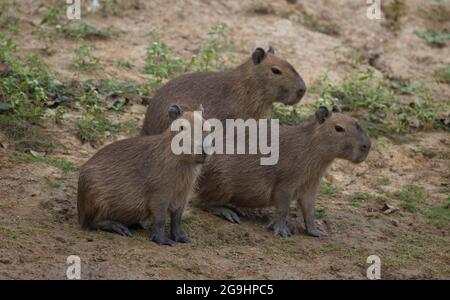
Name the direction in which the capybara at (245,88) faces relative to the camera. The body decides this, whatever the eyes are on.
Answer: to the viewer's right

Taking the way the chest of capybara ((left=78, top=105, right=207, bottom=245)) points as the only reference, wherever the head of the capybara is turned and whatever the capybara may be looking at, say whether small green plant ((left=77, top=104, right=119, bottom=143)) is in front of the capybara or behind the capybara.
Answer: behind

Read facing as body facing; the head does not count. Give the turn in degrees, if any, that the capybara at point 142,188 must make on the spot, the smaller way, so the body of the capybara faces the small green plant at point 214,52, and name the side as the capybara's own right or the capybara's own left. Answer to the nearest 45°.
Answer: approximately 135° to the capybara's own left

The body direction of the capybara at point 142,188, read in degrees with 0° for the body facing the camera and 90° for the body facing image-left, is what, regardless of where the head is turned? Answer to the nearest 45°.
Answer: approximately 315°

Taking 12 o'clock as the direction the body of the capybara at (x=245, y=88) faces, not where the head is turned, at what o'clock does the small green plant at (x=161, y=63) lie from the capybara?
The small green plant is roughly at 8 o'clock from the capybara.

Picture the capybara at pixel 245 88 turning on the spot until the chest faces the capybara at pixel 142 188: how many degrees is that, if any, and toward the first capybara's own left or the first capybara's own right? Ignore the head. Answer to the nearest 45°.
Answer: approximately 135° to the first capybara's own right

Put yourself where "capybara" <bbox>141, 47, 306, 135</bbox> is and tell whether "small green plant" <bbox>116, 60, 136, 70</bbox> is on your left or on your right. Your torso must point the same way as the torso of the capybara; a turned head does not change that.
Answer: on your left

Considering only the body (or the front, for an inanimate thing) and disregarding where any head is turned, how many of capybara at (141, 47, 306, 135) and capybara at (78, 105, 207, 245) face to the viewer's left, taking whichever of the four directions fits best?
0
